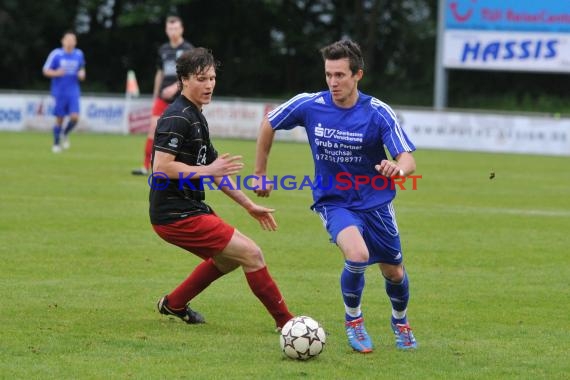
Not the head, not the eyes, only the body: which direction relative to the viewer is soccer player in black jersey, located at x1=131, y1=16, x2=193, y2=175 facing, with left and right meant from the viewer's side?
facing the viewer

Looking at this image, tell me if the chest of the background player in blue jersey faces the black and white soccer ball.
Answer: yes

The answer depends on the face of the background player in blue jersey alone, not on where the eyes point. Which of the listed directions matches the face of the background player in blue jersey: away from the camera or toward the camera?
toward the camera

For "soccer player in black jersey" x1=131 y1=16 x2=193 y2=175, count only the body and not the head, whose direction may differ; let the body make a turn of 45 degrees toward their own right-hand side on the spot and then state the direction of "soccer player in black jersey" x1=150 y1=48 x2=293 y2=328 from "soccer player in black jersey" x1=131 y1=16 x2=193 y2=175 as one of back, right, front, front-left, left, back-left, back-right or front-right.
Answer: front-left

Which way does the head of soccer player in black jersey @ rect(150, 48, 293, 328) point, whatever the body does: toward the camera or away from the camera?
toward the camera

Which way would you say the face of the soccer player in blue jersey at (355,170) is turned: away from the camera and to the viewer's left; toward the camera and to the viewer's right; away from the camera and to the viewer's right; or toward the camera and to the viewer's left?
toward the camera and to the viewer's left

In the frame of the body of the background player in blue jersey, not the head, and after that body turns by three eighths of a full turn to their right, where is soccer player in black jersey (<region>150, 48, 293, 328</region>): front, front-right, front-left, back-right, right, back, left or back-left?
back-left

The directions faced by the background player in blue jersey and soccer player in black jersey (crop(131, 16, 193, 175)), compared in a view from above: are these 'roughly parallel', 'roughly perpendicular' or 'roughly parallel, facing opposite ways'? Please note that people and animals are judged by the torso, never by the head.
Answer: roughly parallel

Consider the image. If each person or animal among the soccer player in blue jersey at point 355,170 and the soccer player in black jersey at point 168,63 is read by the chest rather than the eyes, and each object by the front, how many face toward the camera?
2

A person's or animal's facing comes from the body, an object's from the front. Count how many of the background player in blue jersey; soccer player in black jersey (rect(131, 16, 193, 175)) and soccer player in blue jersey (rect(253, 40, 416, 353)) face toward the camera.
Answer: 3

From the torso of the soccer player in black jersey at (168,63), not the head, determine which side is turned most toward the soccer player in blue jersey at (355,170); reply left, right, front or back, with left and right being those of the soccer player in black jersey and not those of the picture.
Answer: front

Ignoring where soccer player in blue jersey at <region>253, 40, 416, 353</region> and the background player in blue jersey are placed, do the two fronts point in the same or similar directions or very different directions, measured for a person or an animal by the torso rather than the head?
same or similar directions

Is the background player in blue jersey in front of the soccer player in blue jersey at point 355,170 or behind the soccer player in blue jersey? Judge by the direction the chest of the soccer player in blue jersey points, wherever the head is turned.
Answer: behind

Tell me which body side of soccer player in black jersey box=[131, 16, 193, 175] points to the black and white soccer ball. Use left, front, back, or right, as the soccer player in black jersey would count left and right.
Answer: front

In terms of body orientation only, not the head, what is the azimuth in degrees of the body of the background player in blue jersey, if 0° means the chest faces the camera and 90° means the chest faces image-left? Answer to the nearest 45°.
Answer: approximately 0°

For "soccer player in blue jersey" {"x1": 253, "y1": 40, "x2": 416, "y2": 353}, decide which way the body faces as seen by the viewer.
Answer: toward the camera

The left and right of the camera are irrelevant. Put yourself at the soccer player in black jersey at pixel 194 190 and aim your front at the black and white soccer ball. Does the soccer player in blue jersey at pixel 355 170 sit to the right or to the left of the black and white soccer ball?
left
